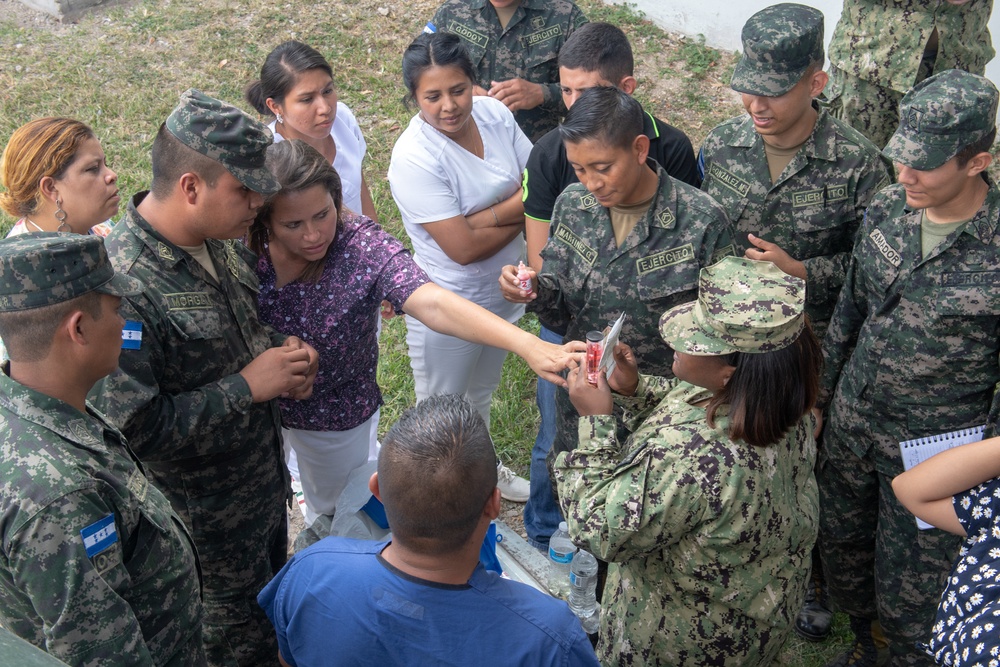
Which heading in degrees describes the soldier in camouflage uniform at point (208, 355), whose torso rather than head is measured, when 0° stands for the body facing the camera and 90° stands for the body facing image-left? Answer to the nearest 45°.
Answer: approximately 315°

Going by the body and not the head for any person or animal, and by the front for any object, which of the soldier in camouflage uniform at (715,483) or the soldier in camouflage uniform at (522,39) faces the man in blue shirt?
the soldier in camouflage uniform at (522,39)

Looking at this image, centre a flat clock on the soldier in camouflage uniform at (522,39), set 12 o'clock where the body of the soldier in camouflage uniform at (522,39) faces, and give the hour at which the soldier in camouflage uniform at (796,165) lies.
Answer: the soldier in camouflage uniform at (796,165) is roughly at 11 o'clock from the soldier in camouflage uniform at (522,39).

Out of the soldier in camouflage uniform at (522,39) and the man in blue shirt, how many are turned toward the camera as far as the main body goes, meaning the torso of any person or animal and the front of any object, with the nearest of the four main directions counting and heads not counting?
1

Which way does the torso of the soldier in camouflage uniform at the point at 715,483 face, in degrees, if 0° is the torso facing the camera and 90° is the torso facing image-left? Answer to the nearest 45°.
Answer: approximately 135°

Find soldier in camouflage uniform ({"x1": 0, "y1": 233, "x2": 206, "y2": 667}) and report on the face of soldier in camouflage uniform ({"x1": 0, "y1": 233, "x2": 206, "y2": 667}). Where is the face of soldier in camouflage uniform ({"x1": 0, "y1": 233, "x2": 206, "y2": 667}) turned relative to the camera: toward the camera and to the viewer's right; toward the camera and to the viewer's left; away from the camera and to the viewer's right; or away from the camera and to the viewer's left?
away from the camera and to the viewer's right

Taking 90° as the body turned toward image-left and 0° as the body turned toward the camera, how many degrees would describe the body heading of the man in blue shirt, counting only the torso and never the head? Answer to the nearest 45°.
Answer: approximately 180°

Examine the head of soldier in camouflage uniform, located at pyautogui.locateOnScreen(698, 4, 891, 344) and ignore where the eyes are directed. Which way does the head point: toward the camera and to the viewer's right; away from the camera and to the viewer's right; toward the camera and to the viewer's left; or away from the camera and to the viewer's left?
toward the camera and to the viewer's left

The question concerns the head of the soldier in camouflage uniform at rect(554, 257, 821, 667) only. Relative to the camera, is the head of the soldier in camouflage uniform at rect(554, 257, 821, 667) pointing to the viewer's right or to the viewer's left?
to the viewer's left

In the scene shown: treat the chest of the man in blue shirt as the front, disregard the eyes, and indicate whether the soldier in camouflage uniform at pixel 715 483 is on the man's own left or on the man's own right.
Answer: on the man's own right

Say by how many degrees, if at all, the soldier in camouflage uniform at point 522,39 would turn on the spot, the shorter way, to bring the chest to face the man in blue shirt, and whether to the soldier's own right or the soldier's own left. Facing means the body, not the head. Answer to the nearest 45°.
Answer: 0° — they already face them

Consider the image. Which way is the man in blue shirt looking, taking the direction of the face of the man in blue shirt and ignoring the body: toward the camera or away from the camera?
away from the camera

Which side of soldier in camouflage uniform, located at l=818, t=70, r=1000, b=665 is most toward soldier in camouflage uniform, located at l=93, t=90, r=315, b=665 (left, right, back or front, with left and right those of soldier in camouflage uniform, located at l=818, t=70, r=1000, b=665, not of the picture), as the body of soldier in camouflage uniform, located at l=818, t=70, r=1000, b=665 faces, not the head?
front

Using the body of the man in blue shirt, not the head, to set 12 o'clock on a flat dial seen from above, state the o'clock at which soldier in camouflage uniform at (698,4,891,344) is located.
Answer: The soldier in camouflage uniform is roughly at 1 o'clock from the man in blue shirt.

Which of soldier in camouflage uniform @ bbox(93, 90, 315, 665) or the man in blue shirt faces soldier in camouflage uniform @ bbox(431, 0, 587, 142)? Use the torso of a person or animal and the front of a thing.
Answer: the man in blue shirt

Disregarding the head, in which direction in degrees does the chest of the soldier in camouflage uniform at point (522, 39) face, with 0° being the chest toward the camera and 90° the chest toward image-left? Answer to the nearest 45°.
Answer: approximately 0°

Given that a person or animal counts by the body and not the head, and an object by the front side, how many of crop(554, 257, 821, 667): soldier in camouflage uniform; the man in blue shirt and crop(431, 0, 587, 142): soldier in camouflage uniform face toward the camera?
1

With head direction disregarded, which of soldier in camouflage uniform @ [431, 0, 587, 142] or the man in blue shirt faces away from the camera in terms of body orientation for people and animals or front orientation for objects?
the man in blue shirt
